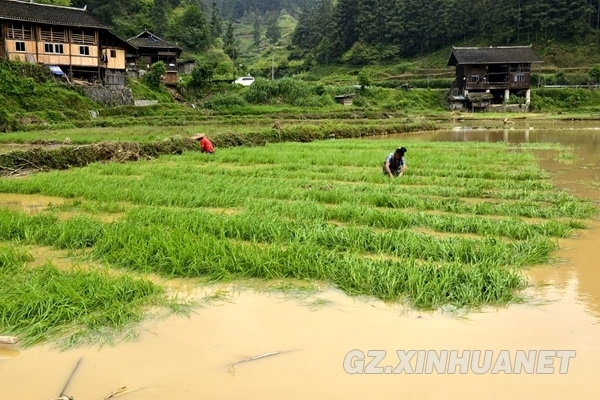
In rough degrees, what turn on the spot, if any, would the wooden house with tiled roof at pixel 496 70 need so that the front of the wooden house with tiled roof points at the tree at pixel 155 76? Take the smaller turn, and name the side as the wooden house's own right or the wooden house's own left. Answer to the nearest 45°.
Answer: approximately 45° to the wooden house's own right

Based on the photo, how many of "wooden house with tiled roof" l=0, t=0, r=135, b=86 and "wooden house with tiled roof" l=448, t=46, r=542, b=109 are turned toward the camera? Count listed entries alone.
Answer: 2

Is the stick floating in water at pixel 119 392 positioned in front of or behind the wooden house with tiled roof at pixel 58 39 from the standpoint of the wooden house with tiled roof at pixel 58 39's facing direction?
in front

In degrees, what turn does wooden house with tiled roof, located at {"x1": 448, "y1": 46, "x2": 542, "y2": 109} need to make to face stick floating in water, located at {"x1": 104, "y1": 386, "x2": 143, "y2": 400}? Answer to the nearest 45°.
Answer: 0° — it already faces it

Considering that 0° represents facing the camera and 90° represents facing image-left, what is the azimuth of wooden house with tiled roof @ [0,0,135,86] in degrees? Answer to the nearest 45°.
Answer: approximately 0°

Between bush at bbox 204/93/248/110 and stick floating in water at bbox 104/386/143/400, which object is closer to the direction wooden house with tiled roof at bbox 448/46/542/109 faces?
the stick floating in water

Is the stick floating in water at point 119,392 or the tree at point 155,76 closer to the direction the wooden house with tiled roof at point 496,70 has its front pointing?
the stick floating in water

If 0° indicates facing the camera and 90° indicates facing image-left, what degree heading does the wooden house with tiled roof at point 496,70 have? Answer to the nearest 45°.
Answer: approximately 0°

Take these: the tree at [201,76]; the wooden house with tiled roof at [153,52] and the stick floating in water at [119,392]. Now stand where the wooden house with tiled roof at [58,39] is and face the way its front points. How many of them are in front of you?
1

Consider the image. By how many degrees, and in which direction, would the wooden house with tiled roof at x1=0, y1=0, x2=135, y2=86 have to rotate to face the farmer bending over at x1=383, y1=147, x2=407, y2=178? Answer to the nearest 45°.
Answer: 0° — it already faces them
